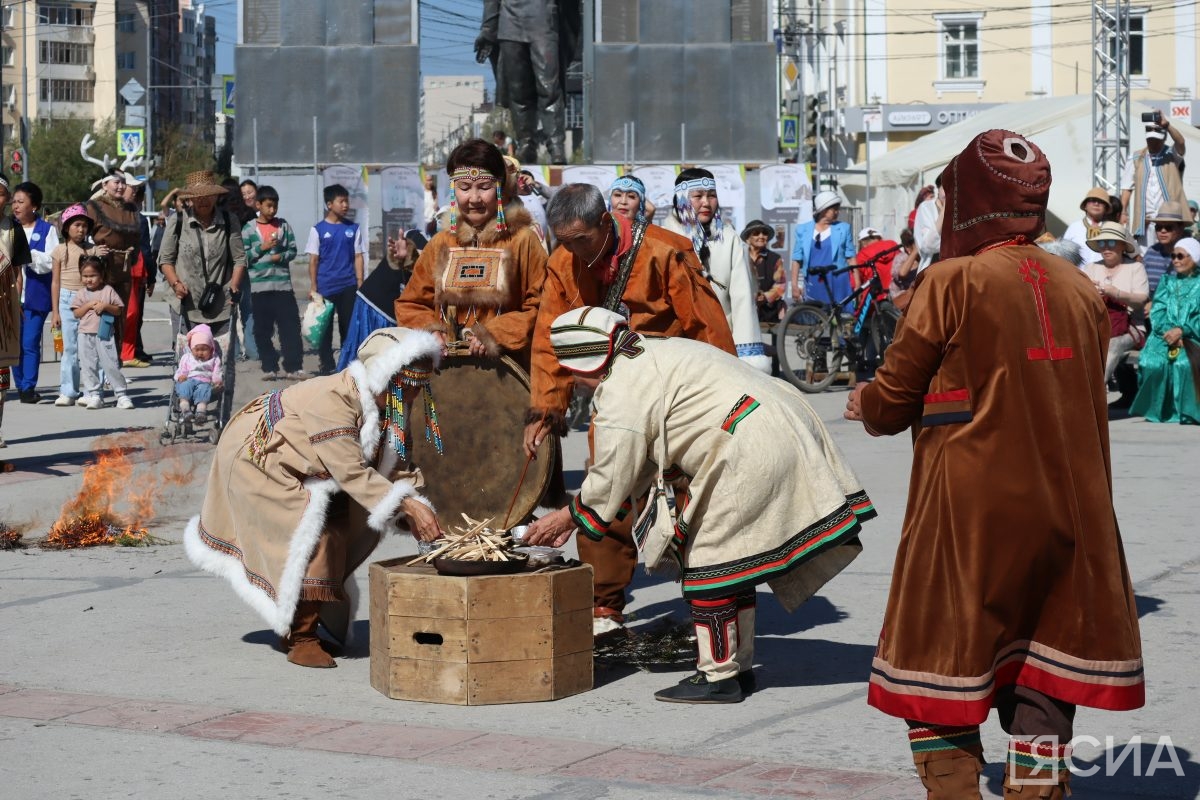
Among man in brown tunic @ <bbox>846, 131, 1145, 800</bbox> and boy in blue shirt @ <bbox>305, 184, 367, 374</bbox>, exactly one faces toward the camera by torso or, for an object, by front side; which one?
the boy in blue shirt

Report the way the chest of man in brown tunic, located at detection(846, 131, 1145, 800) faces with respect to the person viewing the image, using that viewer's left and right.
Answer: facing away from the viewer and to the left of the viewer

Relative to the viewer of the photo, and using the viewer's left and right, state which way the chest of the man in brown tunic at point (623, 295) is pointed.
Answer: facing the viewer and to the left of the viewer

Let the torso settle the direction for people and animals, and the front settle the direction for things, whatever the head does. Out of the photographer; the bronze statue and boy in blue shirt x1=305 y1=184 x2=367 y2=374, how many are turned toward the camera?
3

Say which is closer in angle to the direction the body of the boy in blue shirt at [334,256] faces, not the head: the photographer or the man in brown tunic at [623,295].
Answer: the man in brown tunic

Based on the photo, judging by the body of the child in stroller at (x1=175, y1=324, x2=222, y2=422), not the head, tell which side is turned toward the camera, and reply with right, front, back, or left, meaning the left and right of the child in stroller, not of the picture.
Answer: front

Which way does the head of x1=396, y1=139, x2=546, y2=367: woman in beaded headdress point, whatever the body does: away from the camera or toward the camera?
toward the camera

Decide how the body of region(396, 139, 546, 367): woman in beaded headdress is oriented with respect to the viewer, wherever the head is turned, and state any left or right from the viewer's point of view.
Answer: facing the viewer

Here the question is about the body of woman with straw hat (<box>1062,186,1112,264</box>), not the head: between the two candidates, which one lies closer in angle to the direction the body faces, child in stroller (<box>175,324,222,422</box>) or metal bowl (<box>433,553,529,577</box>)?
the metal bowl

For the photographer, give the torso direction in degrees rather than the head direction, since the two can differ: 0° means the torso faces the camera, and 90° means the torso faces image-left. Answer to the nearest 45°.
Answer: approximately 0°

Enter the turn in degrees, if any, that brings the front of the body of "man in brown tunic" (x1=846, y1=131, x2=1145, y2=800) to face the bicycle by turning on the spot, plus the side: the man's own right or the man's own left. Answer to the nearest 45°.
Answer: approximately 45° to the man's own right

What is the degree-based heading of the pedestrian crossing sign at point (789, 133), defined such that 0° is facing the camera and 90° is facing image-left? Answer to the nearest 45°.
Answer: approximately 0°
